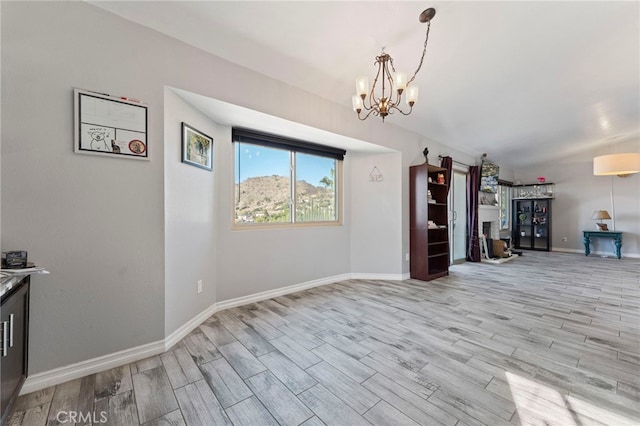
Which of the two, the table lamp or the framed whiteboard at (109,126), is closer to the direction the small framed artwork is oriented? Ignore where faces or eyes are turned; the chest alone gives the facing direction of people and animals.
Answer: the table lamp

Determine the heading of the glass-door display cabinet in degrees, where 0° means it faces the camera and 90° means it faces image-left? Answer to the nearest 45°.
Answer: approximately 0°

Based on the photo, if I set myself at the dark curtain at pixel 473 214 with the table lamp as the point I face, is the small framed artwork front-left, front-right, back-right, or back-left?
back-right

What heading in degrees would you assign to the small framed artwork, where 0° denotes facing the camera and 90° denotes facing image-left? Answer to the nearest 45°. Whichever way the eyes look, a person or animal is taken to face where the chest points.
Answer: approximately 315°

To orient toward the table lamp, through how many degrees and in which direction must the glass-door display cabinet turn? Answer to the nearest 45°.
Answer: approximately 90° to its left

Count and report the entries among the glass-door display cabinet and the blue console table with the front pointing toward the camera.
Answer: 2

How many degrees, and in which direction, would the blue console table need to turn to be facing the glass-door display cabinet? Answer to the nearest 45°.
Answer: approximately 90° to its right

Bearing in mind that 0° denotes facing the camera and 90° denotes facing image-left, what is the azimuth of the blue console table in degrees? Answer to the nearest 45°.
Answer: approximately 0°

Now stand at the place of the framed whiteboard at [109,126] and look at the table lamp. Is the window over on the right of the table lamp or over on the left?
left

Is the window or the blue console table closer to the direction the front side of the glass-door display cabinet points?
the window
